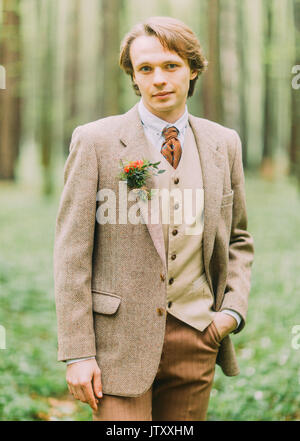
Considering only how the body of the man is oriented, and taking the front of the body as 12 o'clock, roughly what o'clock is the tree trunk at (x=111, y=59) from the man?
The tree trunk is roughly at 6 o'clock from the man.

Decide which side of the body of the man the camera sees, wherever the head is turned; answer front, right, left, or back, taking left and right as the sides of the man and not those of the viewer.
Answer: front

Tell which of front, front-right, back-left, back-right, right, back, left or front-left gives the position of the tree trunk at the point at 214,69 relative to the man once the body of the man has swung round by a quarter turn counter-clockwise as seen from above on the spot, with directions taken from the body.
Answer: left
